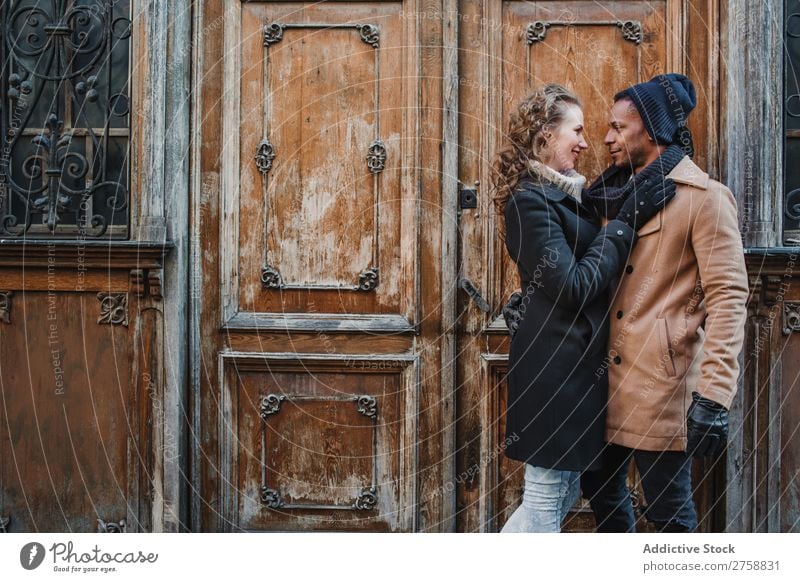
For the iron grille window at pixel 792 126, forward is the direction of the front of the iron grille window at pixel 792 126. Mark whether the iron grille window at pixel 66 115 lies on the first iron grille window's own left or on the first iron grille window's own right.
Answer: on the first iron grille window's own right

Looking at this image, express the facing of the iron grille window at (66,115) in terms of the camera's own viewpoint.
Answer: facing the viewer

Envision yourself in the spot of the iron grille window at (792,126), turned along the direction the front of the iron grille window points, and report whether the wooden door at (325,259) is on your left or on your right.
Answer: on your right

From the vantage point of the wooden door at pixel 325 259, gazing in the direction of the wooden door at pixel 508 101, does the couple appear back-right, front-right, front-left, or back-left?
front-right

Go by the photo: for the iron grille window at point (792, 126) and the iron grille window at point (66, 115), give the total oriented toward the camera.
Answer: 2

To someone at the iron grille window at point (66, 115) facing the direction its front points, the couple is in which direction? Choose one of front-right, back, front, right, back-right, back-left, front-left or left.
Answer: front-left

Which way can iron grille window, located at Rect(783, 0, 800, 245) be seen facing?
toward the camera

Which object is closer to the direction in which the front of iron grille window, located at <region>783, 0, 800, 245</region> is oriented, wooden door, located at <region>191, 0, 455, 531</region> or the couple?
the couple

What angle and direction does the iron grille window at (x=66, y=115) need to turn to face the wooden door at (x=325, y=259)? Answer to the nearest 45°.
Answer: approximately 90° to its left

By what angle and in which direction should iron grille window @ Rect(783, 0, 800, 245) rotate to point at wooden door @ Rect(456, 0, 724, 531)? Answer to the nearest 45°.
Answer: approximately 90° to its right

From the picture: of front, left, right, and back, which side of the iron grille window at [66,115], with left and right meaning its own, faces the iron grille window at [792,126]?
left
